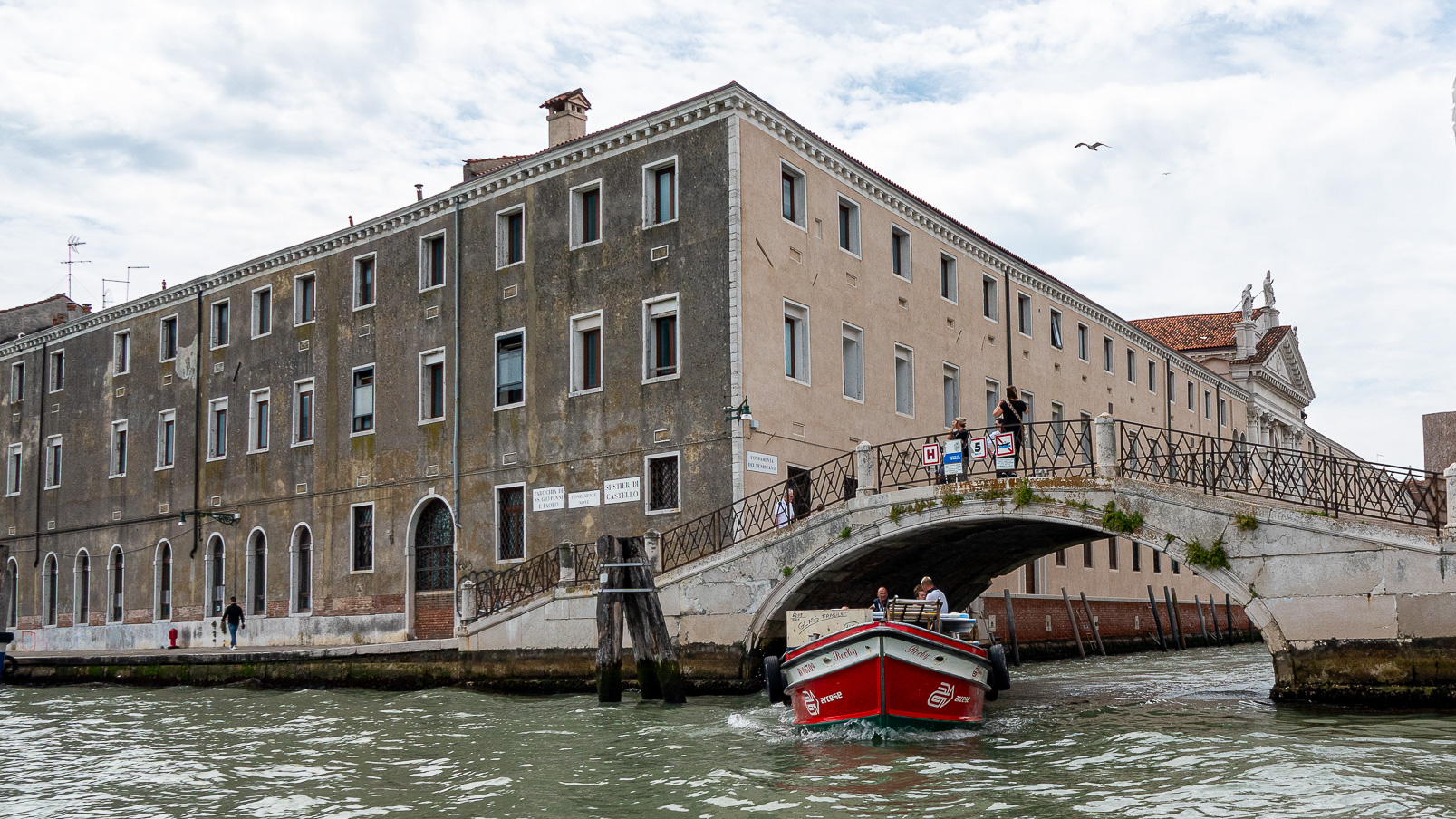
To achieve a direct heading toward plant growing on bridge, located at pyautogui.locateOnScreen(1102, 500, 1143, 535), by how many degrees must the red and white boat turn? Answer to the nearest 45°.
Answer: approximately 135° to its left

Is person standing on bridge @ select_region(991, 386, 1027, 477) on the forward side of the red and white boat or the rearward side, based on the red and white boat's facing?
on the rearward side

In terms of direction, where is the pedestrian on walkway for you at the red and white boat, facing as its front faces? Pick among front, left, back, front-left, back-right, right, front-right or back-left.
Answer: back-right

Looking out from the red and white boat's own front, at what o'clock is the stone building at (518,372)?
The stone building is roughly at 5 o'clock from the red and white boat.

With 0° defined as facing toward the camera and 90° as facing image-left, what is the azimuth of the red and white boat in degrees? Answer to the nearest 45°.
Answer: approximately 0°
